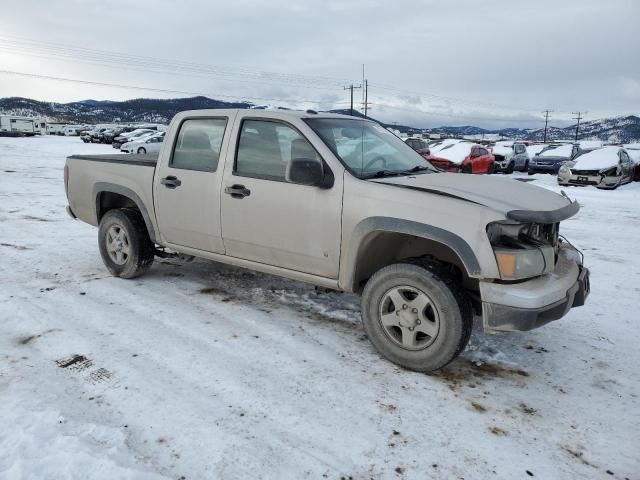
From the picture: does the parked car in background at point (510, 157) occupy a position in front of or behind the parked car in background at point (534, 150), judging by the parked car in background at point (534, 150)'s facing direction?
in front

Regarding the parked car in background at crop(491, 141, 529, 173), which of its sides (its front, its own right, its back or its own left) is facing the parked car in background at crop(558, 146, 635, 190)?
left

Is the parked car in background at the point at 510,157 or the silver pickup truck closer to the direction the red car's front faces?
the silver pickup truck

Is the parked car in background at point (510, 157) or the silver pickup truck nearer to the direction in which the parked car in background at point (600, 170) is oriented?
the silver pickup truck

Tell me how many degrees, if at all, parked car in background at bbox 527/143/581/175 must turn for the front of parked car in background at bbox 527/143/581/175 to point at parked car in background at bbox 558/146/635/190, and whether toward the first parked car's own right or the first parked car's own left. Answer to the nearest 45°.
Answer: approximately 45° to the first parked car's own left

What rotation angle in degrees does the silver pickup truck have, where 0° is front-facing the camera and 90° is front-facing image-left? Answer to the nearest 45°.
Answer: approximately 315°

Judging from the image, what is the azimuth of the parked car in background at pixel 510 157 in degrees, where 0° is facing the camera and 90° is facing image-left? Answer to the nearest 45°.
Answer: approximately 45°

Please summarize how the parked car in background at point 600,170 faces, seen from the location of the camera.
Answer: facing the viewer and to the left of the viewer

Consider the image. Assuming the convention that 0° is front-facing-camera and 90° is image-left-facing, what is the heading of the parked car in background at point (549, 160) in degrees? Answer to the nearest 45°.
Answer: approximately 45°
